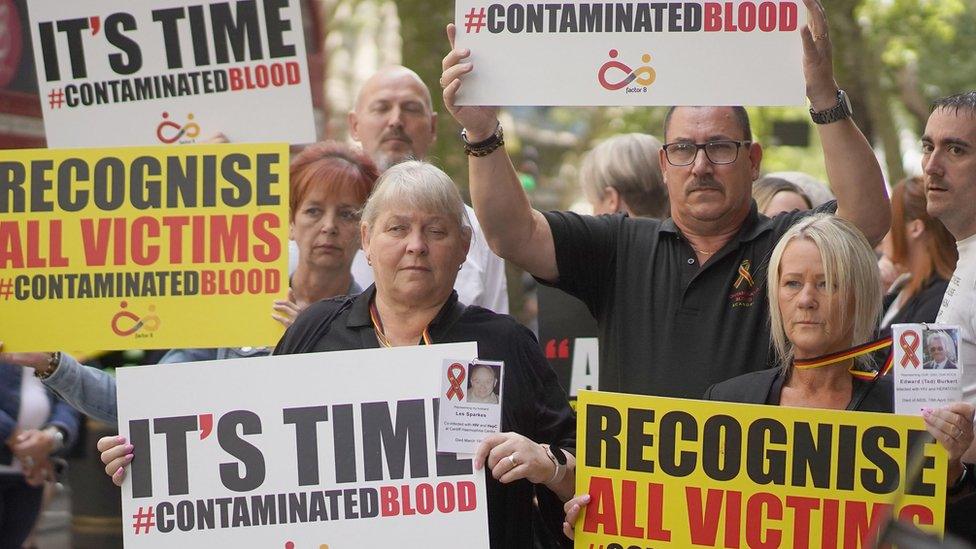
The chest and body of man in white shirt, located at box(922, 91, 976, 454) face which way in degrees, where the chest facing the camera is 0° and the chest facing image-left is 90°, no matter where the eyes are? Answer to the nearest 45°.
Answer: approximately 45°

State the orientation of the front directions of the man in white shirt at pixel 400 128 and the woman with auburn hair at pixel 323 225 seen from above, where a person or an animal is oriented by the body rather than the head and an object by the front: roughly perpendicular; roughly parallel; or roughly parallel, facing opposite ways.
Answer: roughly parallel

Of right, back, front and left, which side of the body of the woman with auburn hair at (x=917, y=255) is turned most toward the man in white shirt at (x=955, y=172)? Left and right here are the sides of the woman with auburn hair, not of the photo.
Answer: left

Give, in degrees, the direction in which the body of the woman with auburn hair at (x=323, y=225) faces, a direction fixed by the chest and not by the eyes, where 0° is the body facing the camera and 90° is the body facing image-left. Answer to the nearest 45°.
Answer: approximately 0°

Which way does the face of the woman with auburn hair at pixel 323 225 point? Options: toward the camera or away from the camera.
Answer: toward the camera

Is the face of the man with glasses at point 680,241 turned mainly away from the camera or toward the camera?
toward the camera

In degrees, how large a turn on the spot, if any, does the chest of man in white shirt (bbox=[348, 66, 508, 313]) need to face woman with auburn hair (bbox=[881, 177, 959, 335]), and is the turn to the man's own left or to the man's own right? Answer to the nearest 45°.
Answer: approximately 90° to the man's own left

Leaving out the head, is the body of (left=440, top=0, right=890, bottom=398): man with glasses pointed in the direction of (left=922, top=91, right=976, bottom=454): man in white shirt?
no

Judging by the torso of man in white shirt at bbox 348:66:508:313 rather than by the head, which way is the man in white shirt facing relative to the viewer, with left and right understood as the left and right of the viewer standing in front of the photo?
facing the viewer

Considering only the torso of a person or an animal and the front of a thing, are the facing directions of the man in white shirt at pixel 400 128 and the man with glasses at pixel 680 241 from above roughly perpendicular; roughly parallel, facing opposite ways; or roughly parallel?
roughly parallel
